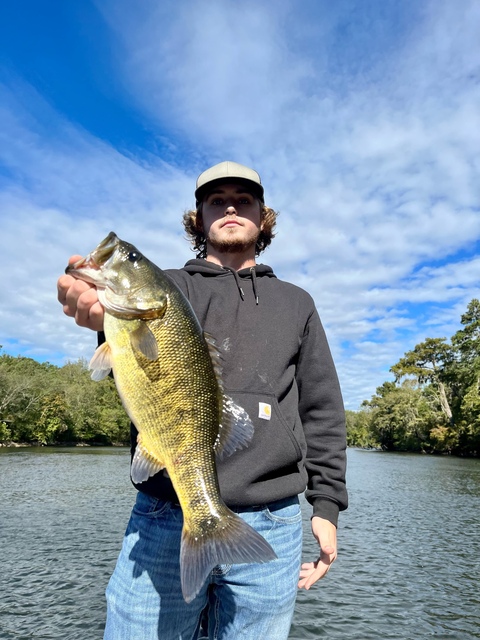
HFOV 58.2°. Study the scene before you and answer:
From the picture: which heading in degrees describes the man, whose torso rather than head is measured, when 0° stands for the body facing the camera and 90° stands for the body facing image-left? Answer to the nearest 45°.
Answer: approximately 0°
